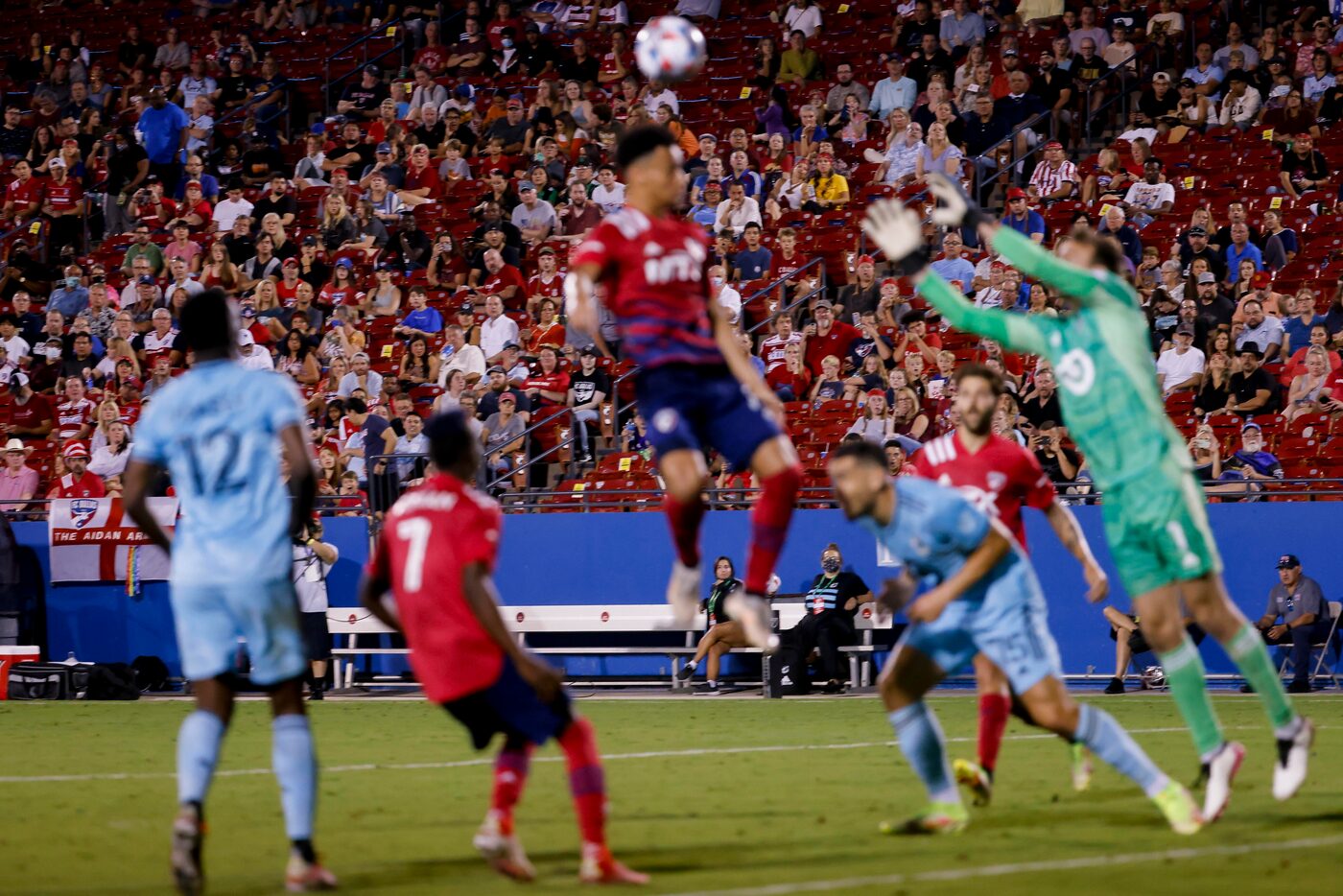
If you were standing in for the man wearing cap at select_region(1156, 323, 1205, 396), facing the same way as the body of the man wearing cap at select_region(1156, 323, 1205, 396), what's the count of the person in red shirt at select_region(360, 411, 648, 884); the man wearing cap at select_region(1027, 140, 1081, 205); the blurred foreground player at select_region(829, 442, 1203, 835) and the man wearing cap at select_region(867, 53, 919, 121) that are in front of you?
2

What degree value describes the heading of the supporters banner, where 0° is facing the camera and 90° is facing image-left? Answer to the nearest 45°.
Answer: approximately 0°

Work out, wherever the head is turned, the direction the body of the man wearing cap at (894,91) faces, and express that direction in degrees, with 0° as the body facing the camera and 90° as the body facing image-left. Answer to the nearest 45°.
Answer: approximately 0°

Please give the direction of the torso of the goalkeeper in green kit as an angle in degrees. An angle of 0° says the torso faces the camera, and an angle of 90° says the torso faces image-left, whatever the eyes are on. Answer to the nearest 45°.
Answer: approximately 45°

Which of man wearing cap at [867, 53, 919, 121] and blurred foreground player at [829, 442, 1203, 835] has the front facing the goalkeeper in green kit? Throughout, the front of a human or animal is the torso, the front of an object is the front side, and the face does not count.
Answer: the man wearing cap

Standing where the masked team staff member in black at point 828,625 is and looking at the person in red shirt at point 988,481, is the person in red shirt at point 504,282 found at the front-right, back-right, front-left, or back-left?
back-right

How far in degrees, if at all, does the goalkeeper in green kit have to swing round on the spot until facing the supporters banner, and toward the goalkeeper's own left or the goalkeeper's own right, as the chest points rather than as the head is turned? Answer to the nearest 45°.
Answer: approximately 90° to the goalkeeper's own right

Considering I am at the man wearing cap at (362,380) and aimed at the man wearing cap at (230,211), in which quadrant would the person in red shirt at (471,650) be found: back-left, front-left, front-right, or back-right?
back-left

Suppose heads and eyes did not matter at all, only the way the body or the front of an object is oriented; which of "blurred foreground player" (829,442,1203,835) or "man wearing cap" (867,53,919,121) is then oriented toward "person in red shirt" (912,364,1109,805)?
the man wearing cap
